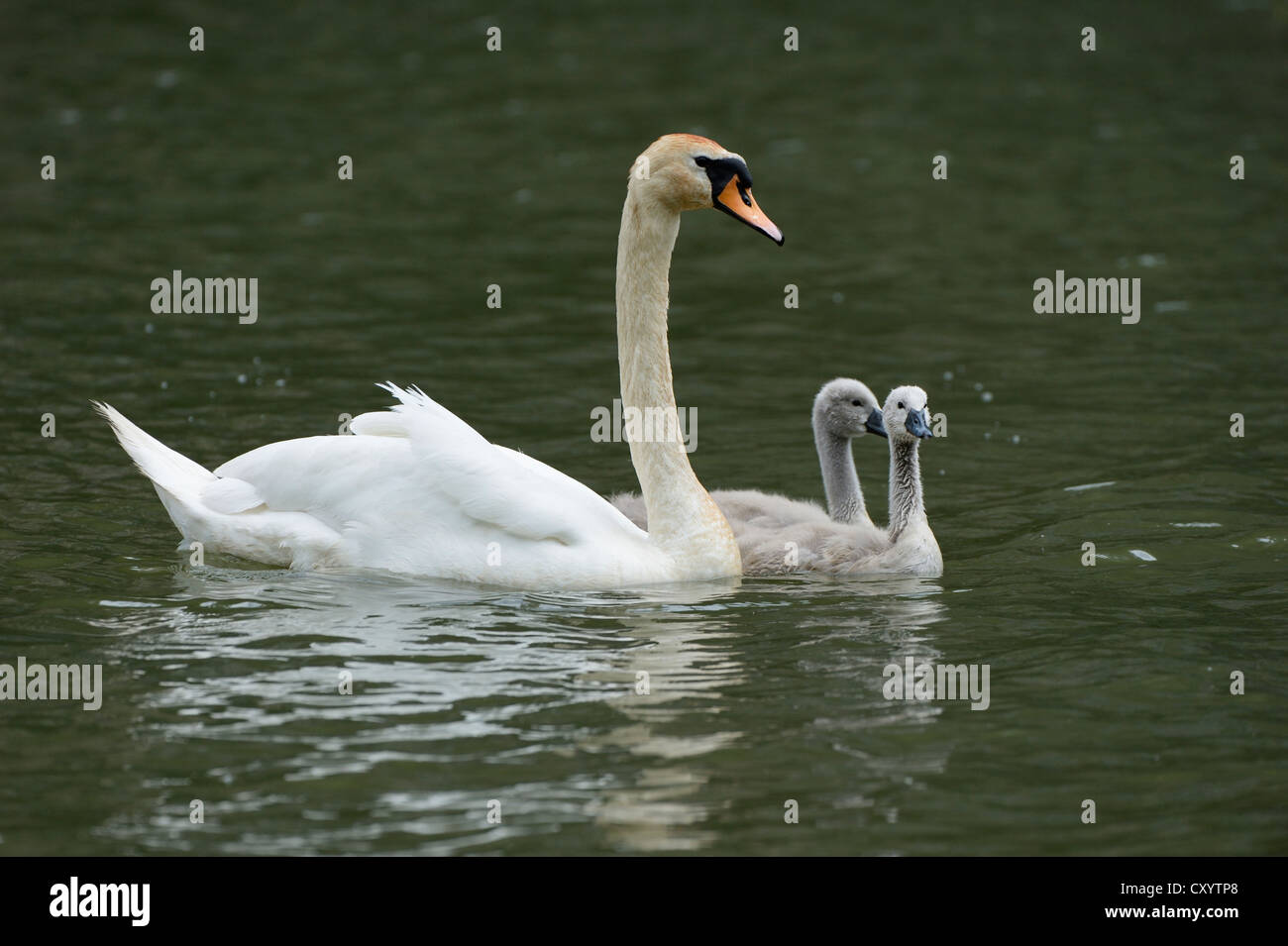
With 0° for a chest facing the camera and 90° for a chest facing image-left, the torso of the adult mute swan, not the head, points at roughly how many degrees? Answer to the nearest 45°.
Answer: approximately 270°
